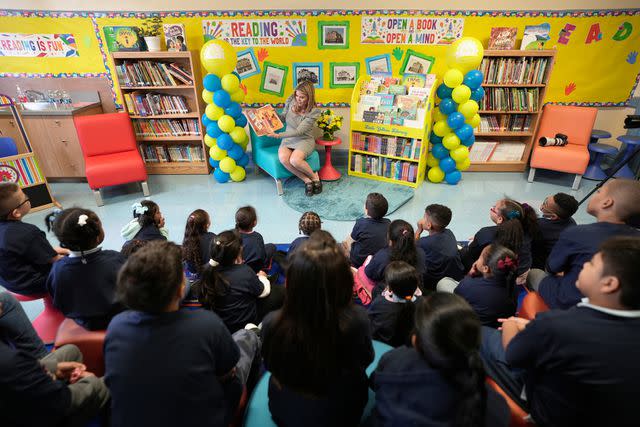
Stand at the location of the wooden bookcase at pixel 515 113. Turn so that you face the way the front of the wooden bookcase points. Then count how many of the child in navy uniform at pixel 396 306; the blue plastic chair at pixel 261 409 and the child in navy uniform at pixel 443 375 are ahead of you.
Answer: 3

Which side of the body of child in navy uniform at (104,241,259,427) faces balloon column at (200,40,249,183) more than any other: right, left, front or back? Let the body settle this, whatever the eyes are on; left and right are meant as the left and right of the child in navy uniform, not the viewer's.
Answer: front

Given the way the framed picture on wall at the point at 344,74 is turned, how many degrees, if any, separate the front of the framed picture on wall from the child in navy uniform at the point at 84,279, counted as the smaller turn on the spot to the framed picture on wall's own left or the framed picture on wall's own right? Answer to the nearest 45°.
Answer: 0° — it already faces them

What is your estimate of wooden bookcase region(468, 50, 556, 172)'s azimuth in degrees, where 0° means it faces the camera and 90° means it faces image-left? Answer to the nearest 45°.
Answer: approximately 0°

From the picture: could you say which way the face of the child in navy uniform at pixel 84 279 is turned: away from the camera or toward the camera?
away from the camera

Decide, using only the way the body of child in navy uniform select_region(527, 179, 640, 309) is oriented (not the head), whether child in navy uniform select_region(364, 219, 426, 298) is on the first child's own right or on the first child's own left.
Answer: on the first child's own left

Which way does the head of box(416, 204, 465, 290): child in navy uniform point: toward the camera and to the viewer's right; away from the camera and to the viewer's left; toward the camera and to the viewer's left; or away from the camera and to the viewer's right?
away from the camera and to the viewer's left

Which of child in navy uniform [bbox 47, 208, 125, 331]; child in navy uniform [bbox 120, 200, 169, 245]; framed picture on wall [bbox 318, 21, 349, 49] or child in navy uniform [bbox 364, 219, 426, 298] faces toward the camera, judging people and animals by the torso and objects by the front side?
the framed picture on wall

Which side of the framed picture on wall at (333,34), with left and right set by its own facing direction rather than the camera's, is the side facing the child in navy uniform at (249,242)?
front

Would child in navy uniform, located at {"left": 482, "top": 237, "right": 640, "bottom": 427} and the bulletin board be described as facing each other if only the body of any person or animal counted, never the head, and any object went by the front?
yes

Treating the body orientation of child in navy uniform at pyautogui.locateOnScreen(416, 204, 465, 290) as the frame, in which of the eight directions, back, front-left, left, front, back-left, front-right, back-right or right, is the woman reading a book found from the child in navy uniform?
front

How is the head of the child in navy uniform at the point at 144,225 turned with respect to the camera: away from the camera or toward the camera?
away from the camera

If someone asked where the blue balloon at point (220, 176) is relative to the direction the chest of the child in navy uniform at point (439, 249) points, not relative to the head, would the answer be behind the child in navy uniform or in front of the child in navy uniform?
in front

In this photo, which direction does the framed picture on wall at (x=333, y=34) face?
toward the camera

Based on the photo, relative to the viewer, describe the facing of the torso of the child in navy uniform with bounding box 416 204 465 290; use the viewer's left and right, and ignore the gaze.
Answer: facing away from the viewer and to the left of the viewer

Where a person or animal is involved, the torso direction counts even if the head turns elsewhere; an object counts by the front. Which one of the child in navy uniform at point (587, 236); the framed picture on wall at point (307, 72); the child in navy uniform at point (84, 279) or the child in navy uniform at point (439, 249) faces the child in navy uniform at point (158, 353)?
the framed picture on wall

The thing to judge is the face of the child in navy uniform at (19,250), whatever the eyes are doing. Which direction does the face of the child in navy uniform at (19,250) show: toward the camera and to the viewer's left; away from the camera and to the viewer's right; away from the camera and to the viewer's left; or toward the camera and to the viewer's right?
away from the camera and to the viewer's right

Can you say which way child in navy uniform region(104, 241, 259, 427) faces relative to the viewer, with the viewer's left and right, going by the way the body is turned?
facing away from the viewer

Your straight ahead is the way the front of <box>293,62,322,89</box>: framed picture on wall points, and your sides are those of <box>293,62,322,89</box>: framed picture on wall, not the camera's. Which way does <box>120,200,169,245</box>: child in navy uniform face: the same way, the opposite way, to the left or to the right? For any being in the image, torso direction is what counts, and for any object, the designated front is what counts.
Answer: the opposite way
